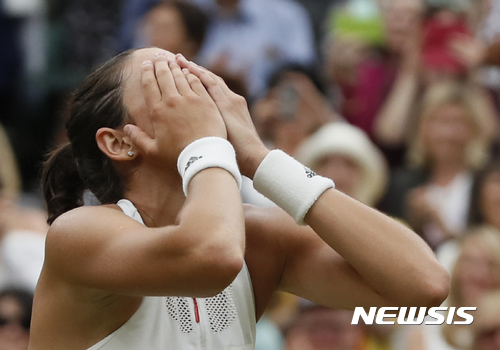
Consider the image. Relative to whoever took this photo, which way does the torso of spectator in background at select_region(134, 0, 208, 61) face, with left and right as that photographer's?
facing the viewer and to the left of the viewer

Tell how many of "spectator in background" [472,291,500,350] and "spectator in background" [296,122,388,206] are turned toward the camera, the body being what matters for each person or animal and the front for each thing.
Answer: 2

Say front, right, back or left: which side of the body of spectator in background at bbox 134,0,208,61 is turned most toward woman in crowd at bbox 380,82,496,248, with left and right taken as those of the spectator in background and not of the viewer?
left

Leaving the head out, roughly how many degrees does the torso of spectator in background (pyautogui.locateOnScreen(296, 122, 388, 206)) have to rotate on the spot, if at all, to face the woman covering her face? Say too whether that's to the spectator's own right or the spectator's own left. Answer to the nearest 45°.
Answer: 0° — they already face them

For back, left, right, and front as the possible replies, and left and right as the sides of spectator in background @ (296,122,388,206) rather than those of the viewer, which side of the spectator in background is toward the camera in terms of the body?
front

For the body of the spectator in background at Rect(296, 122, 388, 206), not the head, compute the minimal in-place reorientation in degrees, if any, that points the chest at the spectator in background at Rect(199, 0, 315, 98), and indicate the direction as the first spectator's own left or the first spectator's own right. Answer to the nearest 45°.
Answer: approximately 135° to the first spectator's own right

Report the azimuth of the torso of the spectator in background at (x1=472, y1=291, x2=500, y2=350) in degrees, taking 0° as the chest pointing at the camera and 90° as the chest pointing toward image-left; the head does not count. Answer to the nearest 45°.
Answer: approximately 0°

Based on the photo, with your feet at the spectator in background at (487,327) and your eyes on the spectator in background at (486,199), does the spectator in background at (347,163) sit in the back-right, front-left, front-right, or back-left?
front-left

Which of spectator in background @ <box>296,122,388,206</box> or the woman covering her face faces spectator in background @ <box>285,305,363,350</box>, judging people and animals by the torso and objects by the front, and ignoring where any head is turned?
spectator in background @ <box>296,122,388,206</box>

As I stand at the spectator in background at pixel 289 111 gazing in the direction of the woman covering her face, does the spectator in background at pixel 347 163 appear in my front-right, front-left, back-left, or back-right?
front-left

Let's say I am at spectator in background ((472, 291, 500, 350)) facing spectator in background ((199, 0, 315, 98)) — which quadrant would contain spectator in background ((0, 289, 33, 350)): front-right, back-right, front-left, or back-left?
front-left

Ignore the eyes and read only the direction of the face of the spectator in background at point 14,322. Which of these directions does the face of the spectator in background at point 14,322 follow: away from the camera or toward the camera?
toward the camera
